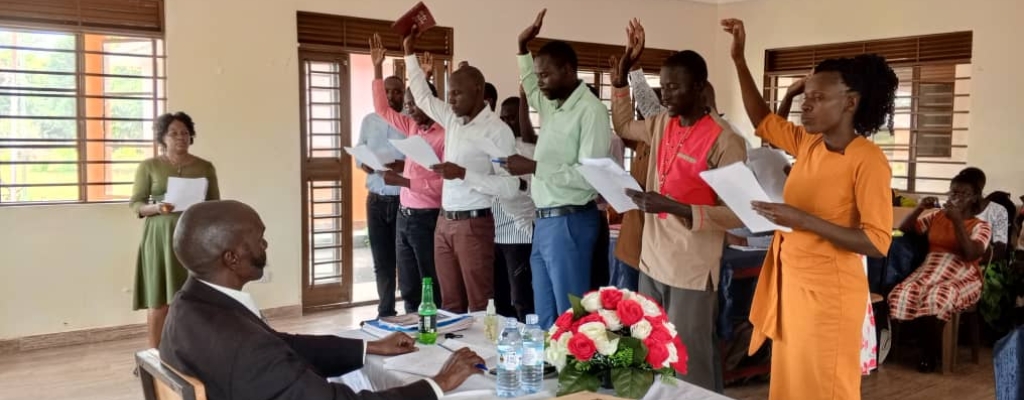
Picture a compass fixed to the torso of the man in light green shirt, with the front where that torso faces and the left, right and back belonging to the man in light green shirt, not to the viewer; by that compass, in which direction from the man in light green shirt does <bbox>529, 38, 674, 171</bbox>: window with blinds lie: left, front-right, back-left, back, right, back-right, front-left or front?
back-right

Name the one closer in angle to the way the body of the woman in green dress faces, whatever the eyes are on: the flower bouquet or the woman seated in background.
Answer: the flower bouquet

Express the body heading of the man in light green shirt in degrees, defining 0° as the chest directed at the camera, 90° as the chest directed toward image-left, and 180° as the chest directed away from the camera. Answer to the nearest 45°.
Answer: approximately 45°

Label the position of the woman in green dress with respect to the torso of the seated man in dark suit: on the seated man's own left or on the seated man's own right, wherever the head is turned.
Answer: on the seated man's own left

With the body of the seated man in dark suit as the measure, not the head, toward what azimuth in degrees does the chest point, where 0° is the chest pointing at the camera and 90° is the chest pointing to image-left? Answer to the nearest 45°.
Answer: approximately 270°
